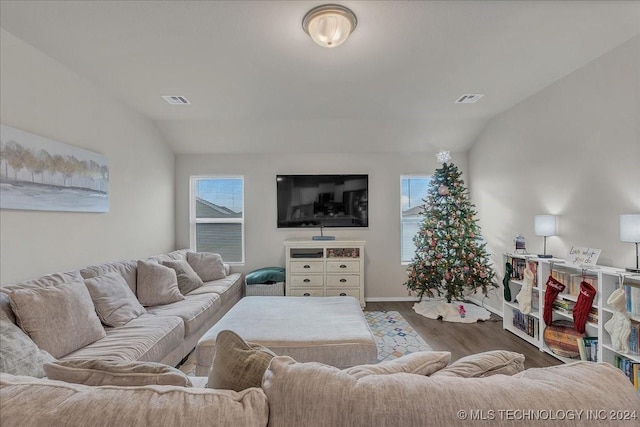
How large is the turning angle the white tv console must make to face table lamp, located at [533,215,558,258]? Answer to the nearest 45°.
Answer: approximately 45° to its left

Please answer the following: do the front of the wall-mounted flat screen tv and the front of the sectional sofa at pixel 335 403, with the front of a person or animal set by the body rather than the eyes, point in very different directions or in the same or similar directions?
very different directions

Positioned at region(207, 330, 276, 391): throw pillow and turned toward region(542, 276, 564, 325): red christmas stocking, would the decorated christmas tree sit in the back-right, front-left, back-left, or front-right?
front-left

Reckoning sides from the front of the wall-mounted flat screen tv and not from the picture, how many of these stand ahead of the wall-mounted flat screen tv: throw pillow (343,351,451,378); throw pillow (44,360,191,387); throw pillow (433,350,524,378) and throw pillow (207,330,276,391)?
4

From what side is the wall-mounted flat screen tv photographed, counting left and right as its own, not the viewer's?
front

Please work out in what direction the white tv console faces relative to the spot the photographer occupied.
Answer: facing the viewer

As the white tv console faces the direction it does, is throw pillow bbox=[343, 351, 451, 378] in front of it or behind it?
in front

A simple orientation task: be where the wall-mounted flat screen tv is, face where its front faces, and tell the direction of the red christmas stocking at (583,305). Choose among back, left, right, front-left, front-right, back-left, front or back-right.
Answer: front-left

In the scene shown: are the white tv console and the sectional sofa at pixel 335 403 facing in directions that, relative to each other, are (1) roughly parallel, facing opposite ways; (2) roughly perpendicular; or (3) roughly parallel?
roughly parallel, facing opposite ways

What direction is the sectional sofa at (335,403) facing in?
away from the camera

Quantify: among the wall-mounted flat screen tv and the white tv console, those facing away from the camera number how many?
0

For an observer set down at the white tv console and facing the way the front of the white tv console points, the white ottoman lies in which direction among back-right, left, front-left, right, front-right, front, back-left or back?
front

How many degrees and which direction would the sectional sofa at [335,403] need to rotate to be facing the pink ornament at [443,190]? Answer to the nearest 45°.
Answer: approximately 45° to its right

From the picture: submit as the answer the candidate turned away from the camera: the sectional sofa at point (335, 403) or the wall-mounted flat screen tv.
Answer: the sectional sofa

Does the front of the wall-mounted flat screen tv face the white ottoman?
yes

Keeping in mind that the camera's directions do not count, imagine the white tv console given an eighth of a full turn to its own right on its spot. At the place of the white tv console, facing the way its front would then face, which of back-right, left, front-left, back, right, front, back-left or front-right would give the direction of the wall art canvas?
front

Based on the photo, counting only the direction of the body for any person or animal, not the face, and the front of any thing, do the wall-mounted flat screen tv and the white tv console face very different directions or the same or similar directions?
same or similar directions
